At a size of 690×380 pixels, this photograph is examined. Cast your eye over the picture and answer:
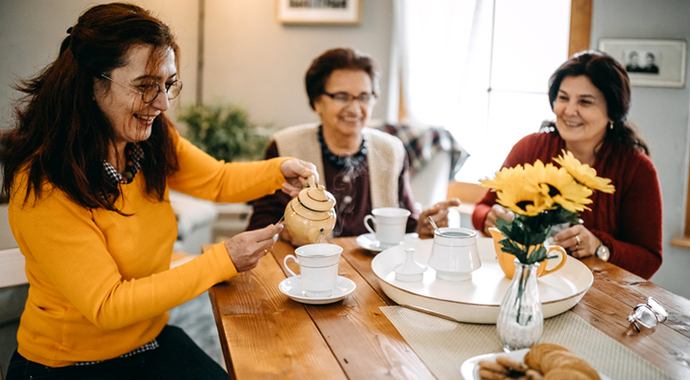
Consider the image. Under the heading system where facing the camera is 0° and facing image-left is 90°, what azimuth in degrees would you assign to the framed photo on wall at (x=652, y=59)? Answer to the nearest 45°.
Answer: approximately 0°

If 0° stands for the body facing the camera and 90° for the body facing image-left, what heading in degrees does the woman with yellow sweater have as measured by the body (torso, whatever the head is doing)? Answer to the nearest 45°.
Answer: approximately 315°

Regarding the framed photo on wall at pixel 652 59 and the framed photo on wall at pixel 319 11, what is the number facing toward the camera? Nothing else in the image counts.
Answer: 2

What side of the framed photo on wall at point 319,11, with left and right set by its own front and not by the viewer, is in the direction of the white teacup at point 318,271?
front

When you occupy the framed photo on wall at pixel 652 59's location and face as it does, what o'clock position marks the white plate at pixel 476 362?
The white plate is roughly at 12 o'clock from the framed photo on wall.

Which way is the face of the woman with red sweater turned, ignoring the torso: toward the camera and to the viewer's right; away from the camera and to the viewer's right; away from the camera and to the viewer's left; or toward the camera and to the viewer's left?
toward the camera and to the viewer's left
